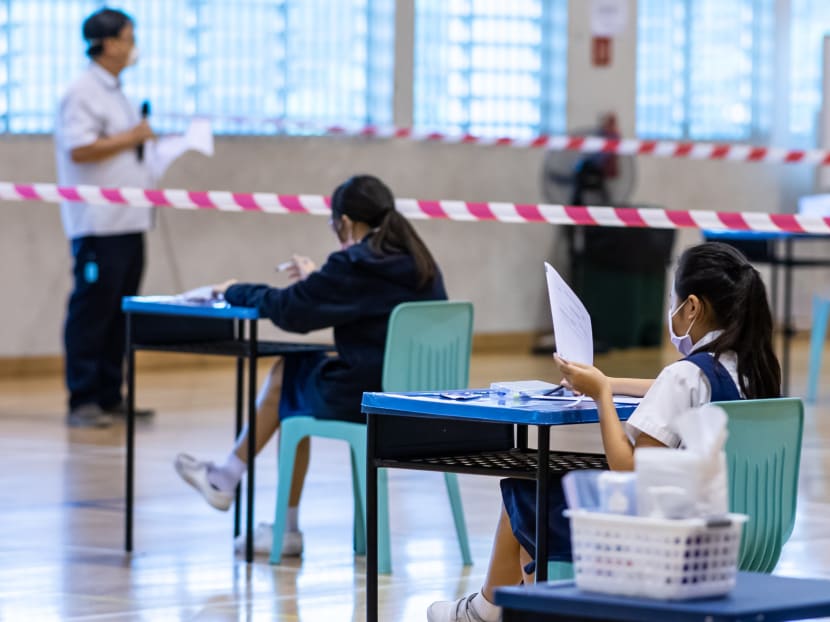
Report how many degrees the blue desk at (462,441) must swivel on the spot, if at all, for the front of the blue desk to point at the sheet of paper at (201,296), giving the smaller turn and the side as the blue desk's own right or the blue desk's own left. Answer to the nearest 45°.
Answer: approximately 180°

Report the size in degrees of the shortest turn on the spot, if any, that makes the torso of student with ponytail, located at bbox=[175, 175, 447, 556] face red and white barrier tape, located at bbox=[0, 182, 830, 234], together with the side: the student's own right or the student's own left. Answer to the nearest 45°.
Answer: approximately 90° to the student's own right

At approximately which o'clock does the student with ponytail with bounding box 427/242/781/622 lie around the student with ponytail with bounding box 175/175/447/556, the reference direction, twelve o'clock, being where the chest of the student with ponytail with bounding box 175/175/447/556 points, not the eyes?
the student with ponytail with bounding box 427/242/781/622 is roughly at 7 o'clock from the student with ponytail with bounding box 175/175/447/556.

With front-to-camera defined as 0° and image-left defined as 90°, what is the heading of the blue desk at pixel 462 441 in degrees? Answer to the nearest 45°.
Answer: approximately 315°

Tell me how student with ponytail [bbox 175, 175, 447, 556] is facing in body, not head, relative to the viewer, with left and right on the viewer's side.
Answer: facing away from the viewer and to the left of the viewer

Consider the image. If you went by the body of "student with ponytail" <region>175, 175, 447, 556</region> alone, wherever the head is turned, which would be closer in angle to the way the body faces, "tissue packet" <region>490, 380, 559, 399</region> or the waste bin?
the waste bin

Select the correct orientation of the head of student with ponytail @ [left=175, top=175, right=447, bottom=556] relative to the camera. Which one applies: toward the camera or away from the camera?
away from the camera

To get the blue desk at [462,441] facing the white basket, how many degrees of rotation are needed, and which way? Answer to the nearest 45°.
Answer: approximately 45° to its right

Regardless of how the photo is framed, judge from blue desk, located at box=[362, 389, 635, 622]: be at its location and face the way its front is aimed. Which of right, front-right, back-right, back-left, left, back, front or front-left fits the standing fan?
back-left

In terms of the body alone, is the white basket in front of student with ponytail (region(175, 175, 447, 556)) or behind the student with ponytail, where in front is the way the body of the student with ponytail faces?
behind

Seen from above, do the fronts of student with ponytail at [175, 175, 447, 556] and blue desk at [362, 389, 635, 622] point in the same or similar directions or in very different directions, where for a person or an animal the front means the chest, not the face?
very different directions

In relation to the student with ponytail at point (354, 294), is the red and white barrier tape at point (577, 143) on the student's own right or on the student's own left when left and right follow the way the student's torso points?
on the student's own right
